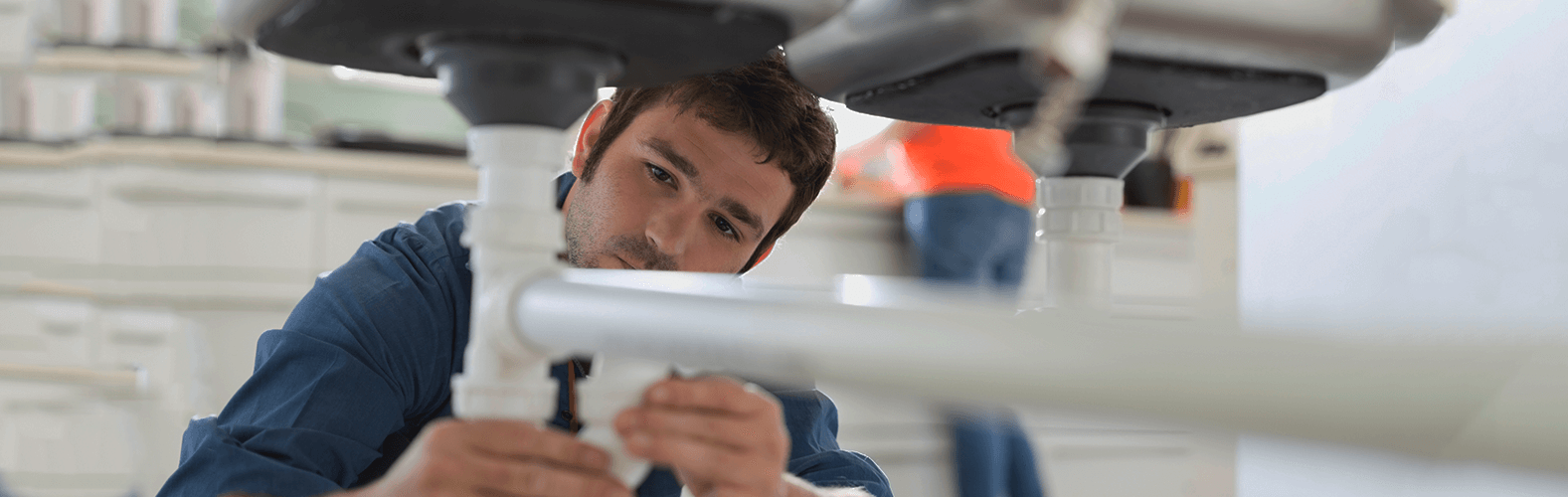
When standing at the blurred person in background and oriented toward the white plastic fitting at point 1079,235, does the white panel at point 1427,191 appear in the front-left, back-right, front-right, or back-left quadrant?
front-left

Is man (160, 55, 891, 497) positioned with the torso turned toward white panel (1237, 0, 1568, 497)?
no

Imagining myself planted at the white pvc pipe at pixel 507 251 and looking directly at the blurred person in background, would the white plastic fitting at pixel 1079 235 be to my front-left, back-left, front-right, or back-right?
front-right

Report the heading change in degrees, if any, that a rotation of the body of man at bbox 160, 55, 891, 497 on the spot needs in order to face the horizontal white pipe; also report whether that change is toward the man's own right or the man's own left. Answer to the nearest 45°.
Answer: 0° — they already face it

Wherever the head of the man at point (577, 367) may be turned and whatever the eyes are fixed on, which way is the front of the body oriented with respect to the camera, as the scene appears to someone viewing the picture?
toward the camera

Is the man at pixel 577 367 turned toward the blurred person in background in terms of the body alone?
no
